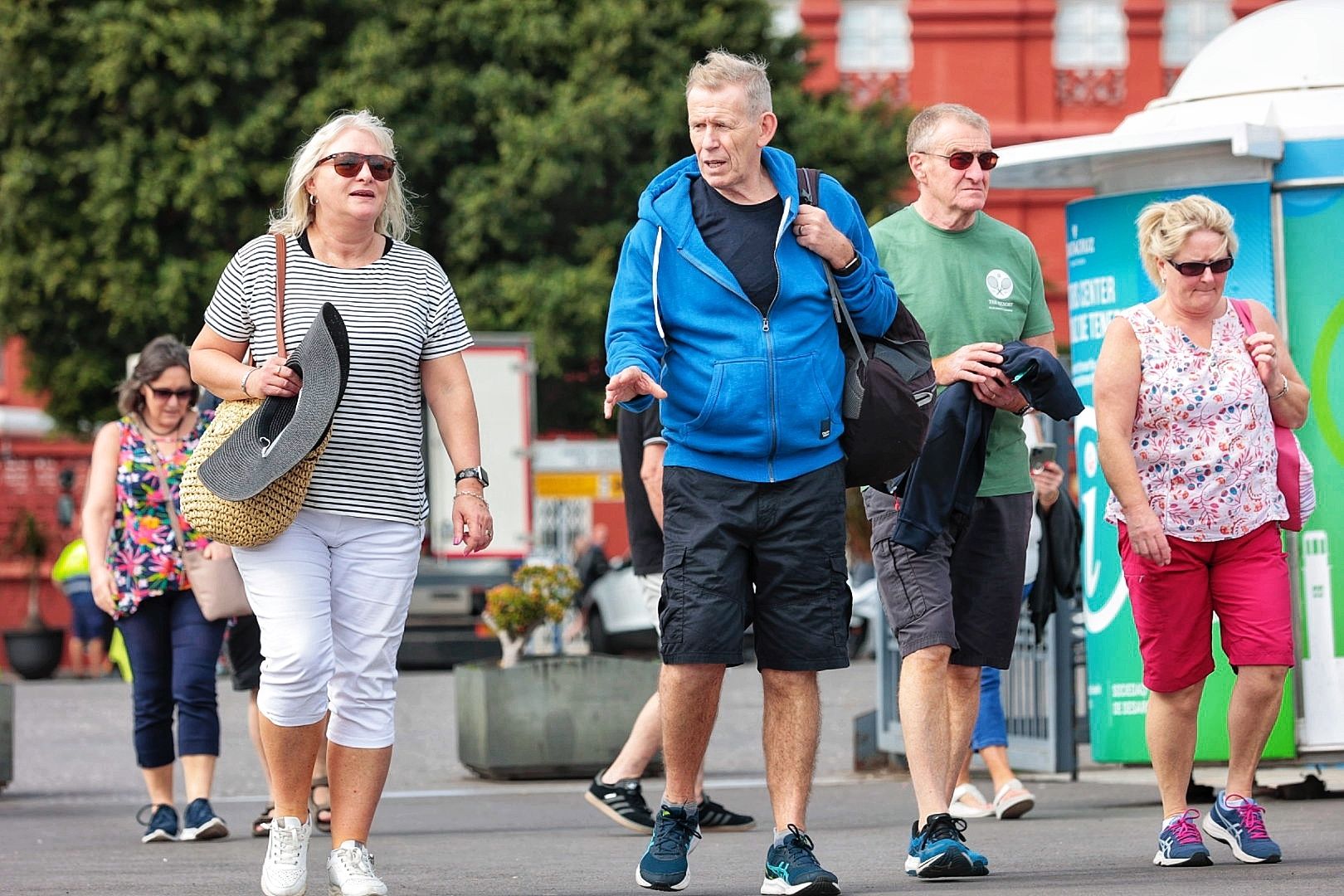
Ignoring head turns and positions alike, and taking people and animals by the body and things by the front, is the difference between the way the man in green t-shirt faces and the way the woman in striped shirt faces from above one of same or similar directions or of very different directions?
same or similar directions

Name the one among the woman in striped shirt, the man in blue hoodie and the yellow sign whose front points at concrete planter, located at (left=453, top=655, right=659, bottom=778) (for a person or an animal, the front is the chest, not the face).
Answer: the yellow sign

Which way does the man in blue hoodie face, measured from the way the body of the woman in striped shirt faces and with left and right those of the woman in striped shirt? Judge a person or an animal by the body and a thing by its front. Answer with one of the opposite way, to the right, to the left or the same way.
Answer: the same way

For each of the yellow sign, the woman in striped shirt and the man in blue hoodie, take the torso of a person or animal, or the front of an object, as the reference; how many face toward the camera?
3

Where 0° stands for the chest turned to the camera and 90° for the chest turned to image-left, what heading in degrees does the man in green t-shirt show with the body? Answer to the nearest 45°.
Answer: approximately 315°

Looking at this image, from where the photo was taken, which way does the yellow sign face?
toward the camera

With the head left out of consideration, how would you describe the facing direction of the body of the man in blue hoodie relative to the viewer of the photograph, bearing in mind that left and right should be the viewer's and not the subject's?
facing the viewer

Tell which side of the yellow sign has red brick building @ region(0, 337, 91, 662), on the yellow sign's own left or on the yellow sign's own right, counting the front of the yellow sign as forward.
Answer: on the yellow sign's own right

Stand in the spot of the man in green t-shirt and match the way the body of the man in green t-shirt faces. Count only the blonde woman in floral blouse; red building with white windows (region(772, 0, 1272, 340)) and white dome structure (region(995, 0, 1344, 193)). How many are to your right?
0

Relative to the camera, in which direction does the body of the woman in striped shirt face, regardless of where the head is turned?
toward the camera

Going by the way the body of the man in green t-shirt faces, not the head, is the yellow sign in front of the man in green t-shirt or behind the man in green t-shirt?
behind

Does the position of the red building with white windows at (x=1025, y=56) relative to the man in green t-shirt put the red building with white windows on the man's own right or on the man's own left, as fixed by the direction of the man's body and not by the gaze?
on the man's own left

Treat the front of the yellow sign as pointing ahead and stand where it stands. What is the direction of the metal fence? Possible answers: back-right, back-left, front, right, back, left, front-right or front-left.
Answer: front
